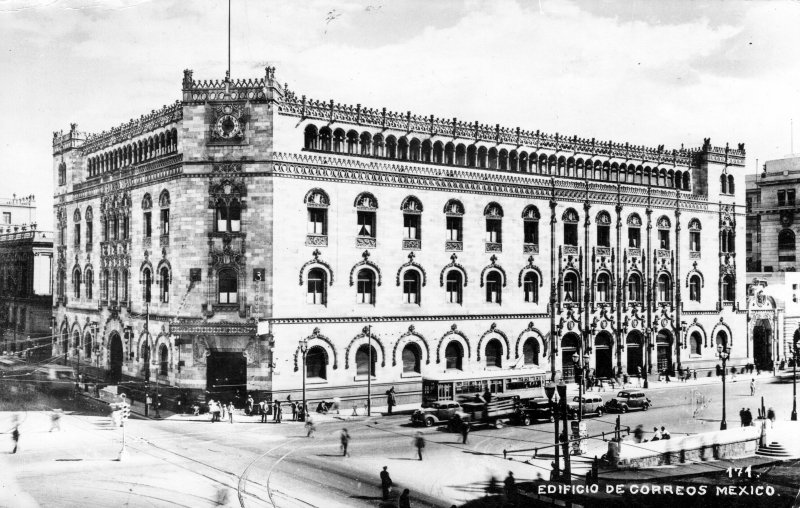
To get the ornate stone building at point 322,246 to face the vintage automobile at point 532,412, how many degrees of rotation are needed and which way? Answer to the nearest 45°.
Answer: approximately 45° to its left

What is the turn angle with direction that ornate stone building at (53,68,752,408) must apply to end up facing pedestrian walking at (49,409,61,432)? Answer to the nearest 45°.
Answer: approximately 45° to its right

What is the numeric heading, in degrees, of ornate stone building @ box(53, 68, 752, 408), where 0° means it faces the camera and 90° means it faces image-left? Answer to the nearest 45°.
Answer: approximately 0°
